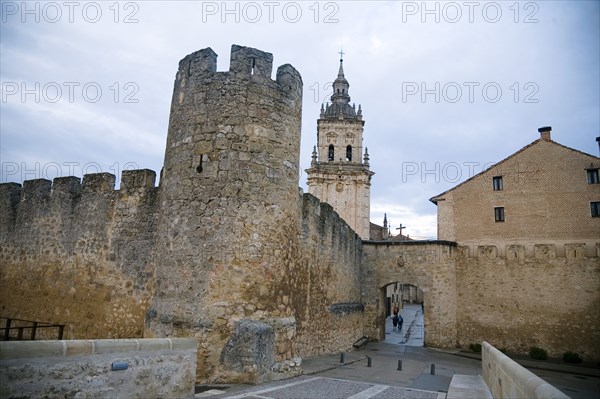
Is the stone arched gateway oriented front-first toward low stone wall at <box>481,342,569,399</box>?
yes

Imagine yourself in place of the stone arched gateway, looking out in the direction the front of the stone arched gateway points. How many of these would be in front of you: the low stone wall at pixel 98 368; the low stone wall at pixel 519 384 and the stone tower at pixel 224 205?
3

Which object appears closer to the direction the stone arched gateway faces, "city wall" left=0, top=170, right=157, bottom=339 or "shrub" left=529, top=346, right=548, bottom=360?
the city wall

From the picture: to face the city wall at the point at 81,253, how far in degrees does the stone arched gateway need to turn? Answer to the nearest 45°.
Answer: approximately 45° to its right

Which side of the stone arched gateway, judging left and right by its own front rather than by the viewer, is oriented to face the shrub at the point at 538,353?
left

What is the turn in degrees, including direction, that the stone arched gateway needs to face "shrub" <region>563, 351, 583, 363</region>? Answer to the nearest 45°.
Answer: approximately 90° to its left

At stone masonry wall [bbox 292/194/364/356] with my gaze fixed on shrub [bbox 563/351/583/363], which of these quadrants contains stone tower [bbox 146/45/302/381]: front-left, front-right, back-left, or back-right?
back-right

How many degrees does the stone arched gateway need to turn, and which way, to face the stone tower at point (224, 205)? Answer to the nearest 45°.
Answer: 0° — it already faces it

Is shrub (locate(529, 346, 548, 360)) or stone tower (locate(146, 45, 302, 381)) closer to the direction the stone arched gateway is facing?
the stone tower

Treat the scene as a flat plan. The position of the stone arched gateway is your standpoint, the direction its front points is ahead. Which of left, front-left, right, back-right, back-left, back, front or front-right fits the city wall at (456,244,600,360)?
left

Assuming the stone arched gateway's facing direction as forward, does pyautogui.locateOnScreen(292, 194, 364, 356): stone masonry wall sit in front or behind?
in front
